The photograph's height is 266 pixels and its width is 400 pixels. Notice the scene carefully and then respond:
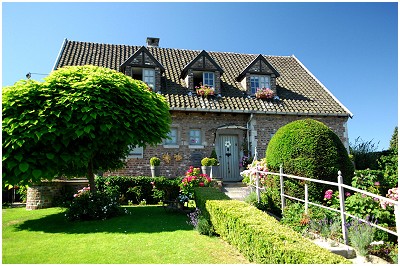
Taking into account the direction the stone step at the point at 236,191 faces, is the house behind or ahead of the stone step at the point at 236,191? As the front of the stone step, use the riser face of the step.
behind

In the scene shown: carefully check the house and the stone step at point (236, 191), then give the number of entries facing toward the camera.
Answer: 2

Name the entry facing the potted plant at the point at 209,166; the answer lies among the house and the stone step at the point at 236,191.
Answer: the house

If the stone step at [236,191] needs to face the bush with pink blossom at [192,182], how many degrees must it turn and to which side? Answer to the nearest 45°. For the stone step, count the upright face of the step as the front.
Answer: approximately 45° to its right

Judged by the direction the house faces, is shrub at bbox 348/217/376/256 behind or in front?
in front

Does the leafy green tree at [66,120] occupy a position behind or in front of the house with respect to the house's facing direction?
in front

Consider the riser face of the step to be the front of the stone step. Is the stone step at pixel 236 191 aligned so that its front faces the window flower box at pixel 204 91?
no

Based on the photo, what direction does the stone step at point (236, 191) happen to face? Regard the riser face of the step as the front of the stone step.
toward the camera

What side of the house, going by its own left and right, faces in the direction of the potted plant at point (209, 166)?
front

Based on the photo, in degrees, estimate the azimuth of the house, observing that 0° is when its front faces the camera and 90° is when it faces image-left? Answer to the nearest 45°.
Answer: approximately 0°

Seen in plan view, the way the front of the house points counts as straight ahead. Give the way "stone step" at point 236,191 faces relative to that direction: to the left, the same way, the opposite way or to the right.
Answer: the same way
